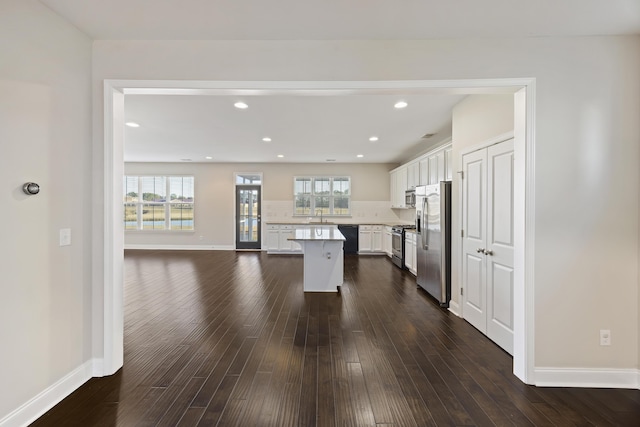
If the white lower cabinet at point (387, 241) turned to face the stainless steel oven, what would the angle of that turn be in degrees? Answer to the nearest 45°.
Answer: approximately 90° to its left

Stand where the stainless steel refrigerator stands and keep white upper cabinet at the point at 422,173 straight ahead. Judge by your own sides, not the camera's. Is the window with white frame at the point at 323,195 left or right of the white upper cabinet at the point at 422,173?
left

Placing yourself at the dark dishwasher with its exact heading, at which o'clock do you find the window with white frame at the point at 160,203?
The window with white frame is roughly at 3 o'clock from the dark dishwasher.

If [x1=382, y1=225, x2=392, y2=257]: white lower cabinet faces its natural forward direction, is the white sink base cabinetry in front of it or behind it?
in front

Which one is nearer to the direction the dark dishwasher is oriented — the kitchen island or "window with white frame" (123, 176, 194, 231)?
the kitchen island

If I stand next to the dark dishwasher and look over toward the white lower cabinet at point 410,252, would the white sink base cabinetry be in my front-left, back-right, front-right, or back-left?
back-right

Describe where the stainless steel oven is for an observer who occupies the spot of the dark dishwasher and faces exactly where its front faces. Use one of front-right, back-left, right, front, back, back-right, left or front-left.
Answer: front-left
